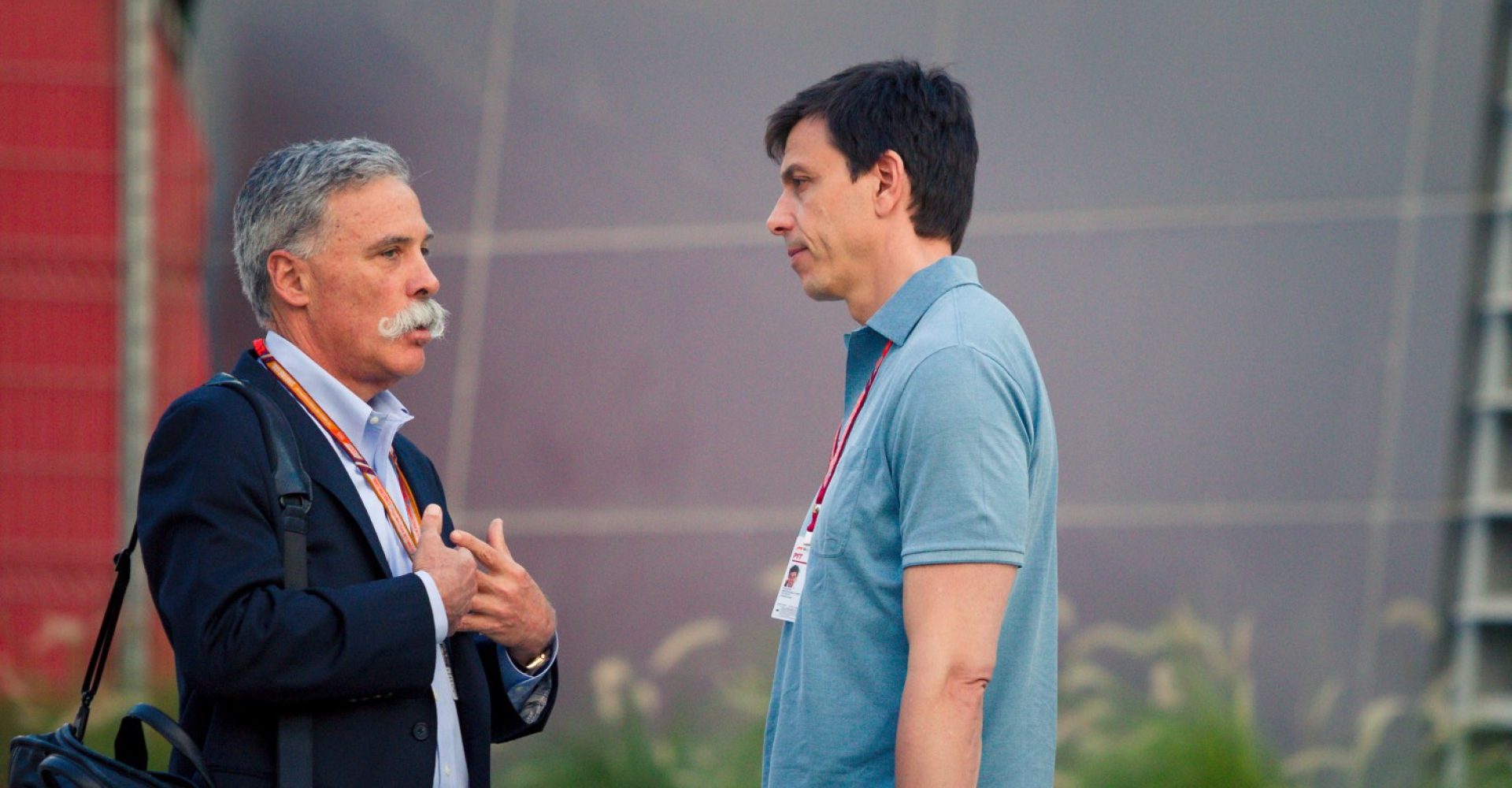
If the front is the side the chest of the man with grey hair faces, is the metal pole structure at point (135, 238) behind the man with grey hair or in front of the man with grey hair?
behind

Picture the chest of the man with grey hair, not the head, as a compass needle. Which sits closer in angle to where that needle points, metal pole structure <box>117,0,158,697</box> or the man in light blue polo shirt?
the man in light blue polo shirt

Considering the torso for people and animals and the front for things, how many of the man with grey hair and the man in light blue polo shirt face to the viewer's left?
1

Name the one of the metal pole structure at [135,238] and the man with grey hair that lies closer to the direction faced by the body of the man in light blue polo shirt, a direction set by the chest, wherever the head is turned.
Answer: the man with grey hair

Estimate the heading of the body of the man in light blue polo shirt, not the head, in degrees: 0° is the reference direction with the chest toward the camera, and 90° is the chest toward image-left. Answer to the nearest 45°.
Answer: approximately 90°

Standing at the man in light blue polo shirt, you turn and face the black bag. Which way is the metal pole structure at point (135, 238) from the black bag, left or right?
right

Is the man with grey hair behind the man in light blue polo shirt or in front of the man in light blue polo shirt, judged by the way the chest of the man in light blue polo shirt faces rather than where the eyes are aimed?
in front

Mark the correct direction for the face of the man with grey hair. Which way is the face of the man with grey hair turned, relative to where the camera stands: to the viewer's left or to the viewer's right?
to the viewer's right

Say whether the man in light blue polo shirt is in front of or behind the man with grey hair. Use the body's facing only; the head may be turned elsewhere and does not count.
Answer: in front

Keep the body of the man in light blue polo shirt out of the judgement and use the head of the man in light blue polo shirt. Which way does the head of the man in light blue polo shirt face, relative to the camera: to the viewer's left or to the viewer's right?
to the viewer's left

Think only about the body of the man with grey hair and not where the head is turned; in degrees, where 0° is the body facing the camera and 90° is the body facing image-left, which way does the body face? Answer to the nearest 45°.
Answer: approximately 315°

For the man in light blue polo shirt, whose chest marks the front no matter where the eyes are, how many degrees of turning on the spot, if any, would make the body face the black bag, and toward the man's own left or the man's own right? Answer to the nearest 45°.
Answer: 0° — they already face it
